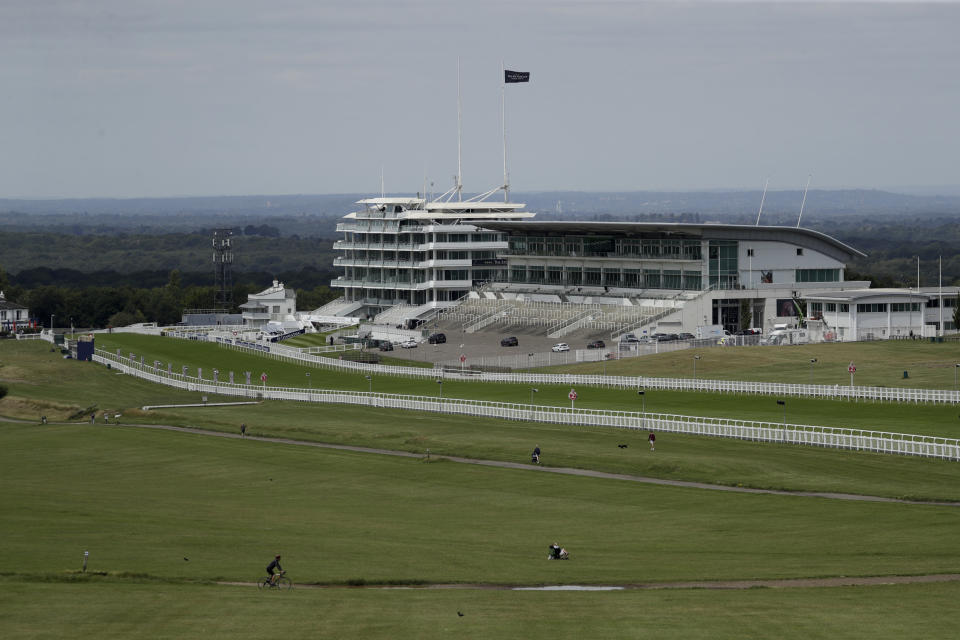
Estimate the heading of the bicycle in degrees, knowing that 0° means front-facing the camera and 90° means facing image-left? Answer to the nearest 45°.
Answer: approximately 270°

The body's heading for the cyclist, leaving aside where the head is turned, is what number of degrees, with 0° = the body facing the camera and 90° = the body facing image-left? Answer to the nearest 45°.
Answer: approximately 270°
